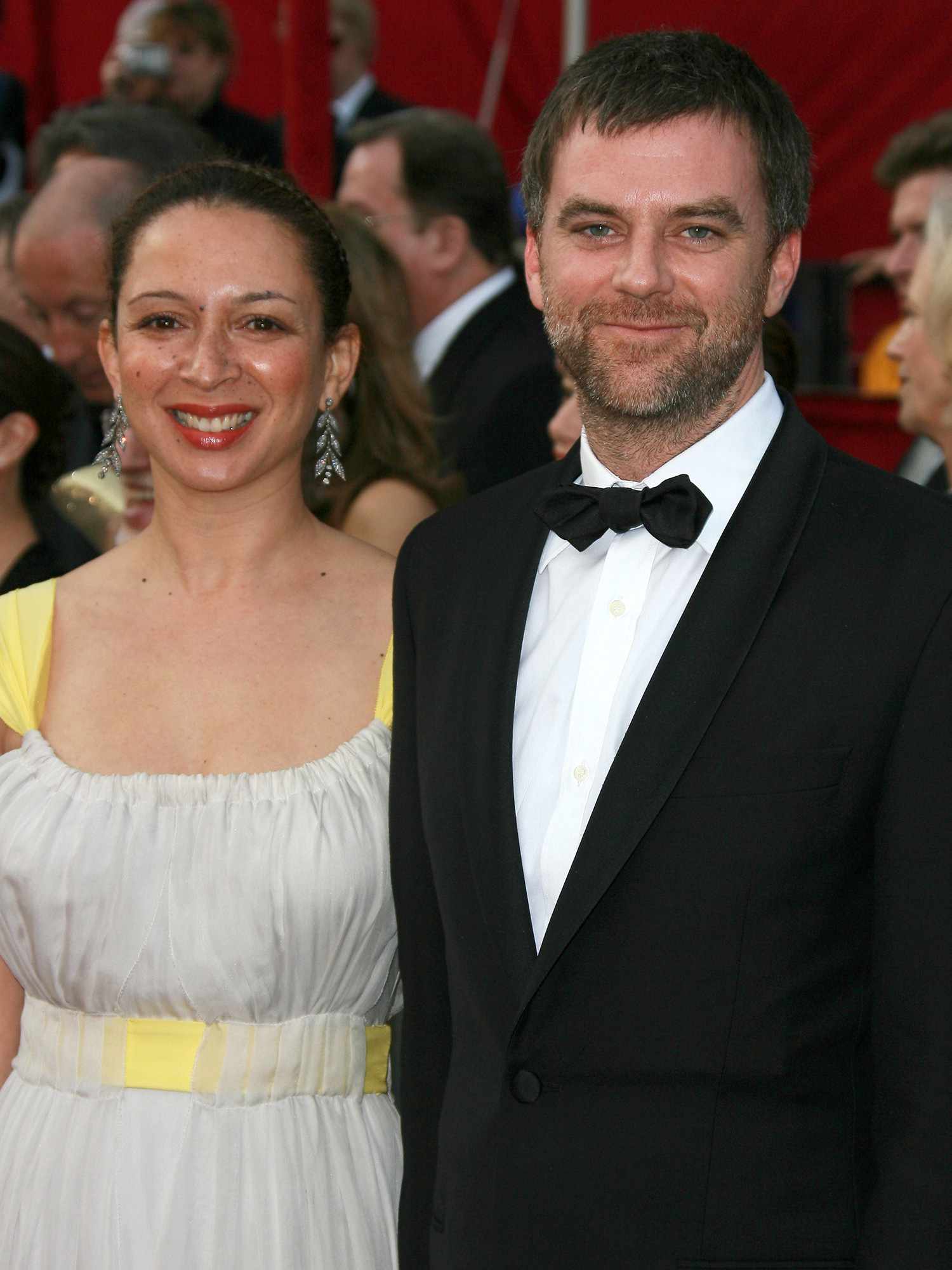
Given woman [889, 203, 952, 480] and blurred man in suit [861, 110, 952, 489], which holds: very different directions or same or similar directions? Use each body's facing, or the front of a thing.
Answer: same or similar directions

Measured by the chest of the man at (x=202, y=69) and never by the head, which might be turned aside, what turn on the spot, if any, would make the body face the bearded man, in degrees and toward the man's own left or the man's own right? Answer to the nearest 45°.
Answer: approximately 45° to the man's own left

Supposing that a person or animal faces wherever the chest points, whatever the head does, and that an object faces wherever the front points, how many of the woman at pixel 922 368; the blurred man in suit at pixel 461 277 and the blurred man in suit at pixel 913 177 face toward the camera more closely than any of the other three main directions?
0

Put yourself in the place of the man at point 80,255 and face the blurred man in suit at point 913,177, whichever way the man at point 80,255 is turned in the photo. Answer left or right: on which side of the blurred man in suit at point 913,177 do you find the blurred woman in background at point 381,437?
right

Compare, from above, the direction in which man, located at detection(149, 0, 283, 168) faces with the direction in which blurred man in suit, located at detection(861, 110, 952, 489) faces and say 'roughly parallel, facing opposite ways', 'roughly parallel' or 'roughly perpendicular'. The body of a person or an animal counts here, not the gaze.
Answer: roughly perpendicular

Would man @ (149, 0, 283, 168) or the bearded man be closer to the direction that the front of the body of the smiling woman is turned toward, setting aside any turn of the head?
the bearded man

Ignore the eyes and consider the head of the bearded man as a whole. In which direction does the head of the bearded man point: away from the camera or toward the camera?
toward the camera

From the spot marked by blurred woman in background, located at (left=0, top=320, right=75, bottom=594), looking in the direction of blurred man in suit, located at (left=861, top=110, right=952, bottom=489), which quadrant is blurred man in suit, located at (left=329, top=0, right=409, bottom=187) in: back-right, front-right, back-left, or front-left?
front-left

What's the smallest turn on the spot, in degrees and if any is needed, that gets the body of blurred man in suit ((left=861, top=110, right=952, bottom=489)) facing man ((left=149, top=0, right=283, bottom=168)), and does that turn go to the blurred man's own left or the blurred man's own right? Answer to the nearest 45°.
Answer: approximately 45° to the blurred man's own right

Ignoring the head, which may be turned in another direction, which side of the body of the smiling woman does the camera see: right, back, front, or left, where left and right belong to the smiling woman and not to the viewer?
front

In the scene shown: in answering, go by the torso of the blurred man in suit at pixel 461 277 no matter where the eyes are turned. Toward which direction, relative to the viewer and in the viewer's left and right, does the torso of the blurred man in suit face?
facing to the left of the viewer

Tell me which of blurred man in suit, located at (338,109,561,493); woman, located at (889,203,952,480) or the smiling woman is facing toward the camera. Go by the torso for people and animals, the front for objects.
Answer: the smiling woman

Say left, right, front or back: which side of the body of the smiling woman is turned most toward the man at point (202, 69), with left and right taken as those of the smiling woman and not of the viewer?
back

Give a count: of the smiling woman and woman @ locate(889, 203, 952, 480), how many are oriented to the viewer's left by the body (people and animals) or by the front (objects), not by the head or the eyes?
1

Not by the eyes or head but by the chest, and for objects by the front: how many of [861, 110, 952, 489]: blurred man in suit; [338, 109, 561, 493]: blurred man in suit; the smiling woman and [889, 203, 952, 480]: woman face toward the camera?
1

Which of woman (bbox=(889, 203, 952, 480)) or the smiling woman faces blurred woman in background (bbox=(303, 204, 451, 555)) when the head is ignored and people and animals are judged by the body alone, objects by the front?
the woman (bbox=(889, 203, 952, 480))

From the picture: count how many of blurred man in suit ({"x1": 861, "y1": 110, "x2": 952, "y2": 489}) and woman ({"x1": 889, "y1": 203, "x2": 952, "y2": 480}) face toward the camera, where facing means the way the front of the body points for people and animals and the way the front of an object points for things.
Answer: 0

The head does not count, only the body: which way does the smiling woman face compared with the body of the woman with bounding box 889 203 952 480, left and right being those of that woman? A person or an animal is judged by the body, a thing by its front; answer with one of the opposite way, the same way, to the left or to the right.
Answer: to the left

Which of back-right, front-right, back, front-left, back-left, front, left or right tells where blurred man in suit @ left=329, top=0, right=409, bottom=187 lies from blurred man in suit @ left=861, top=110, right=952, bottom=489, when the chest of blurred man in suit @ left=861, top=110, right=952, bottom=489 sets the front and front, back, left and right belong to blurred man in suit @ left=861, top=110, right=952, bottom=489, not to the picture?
front-right

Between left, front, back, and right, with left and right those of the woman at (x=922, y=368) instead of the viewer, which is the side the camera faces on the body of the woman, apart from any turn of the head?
left

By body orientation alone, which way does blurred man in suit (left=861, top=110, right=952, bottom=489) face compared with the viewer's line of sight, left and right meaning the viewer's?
facing to the left of the viewer
